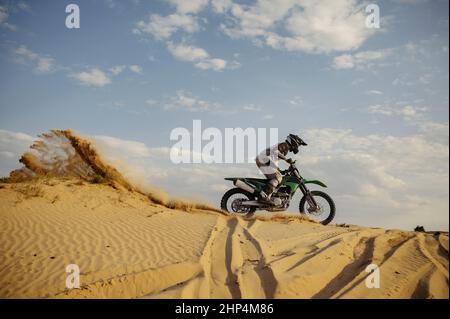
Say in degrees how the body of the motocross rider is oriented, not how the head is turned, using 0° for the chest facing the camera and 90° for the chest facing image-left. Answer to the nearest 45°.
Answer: approximately 270°

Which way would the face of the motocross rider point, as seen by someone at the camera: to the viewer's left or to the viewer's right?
to the viewer's right

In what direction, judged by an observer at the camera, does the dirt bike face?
facing to the right of the viewer
